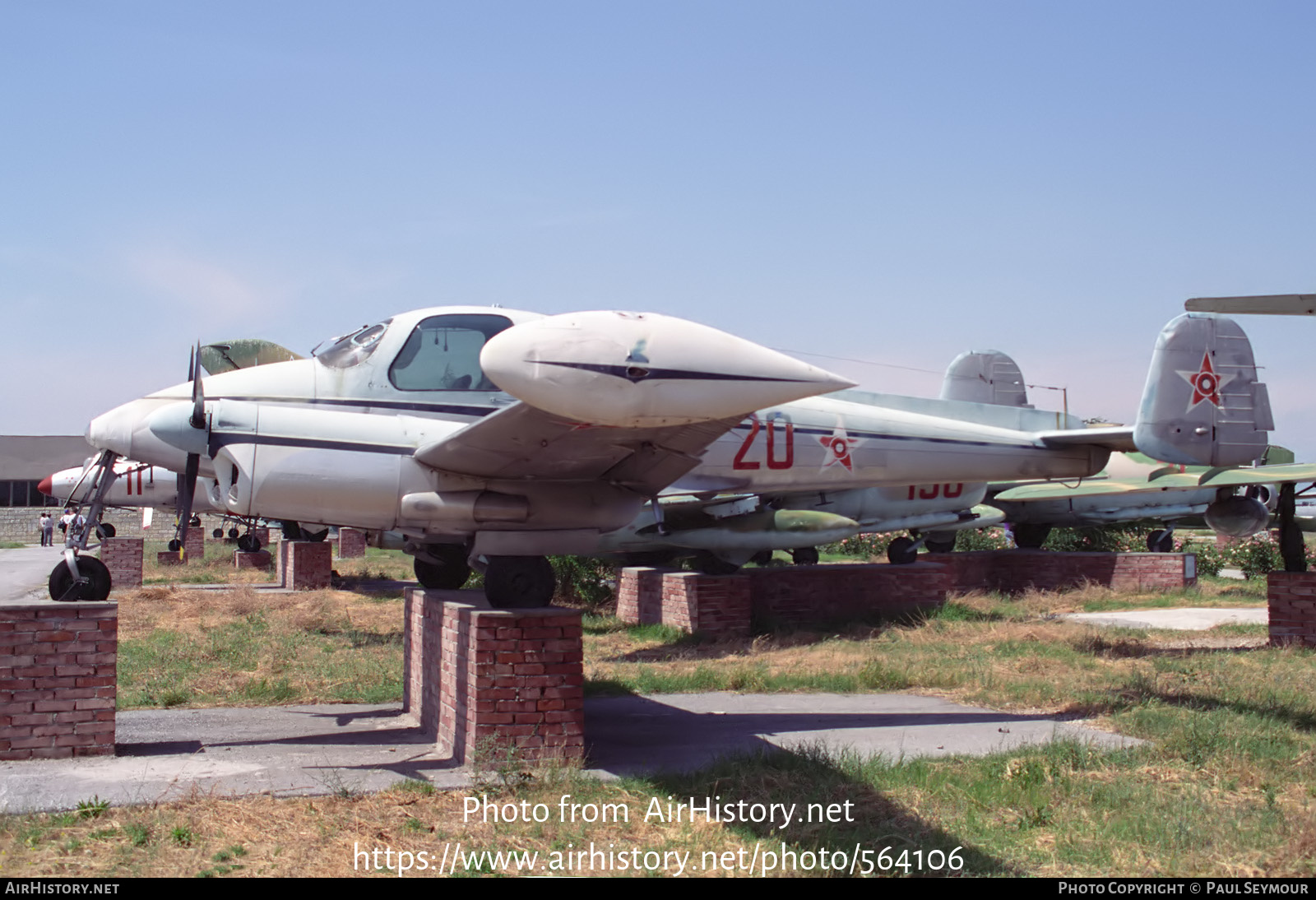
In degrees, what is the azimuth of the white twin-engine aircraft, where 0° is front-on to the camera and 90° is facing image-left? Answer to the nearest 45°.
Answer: approximately 90°

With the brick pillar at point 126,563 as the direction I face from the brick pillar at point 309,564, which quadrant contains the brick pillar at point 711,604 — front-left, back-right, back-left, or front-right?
back-left

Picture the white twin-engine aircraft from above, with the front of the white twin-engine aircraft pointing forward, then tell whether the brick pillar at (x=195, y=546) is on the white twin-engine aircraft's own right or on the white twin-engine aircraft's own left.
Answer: on the white twin-engine aircraft's own right

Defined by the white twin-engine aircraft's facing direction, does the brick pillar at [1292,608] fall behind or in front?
behind
